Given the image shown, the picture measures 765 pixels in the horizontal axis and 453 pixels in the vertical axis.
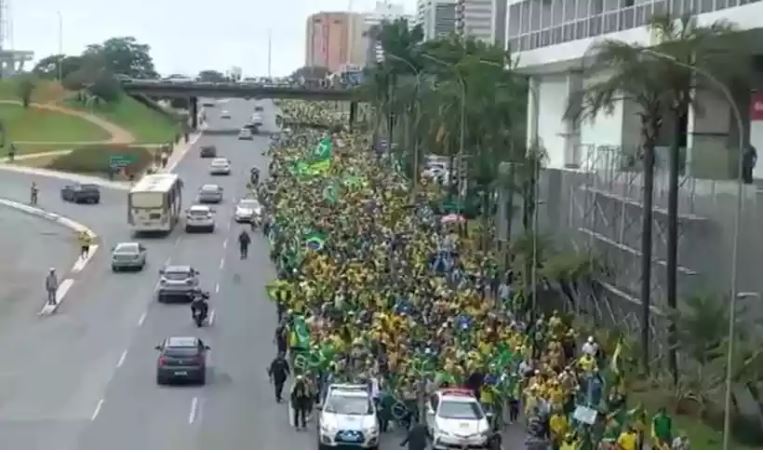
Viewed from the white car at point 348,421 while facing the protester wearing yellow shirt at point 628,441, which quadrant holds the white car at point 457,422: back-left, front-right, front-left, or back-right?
front-left

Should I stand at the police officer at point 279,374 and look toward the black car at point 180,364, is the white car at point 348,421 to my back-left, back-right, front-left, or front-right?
back-left

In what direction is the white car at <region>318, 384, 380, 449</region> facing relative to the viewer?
toward the camera

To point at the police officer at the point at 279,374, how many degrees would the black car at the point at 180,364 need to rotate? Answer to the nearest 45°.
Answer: approximately 135° to its right

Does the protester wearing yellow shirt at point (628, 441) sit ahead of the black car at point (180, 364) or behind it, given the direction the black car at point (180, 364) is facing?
behind

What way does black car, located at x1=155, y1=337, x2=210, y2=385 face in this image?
away from the camera

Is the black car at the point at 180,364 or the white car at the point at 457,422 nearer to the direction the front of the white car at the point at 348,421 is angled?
the white car

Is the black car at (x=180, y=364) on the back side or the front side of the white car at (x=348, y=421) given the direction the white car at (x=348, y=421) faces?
on the back side

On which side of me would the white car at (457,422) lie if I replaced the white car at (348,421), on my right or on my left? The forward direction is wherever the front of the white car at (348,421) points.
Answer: on my left

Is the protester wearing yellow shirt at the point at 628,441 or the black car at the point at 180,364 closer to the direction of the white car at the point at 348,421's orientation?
the protester wearing yellow shirt
